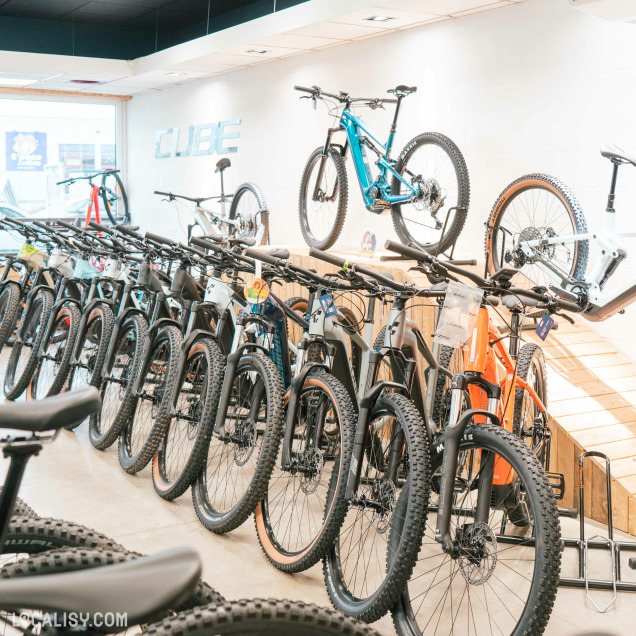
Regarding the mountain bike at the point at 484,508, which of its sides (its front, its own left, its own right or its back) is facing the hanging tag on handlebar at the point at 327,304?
right

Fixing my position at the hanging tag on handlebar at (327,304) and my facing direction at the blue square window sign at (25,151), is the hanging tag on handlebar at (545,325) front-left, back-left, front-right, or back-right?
back-right

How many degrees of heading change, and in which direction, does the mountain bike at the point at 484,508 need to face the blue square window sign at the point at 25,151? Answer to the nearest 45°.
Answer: approximately 90° to its right

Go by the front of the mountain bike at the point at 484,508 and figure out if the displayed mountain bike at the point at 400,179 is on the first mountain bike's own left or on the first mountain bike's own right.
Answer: on the first mountain bike's own right

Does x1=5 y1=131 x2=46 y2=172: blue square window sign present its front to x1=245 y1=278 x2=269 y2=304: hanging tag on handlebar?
yes
